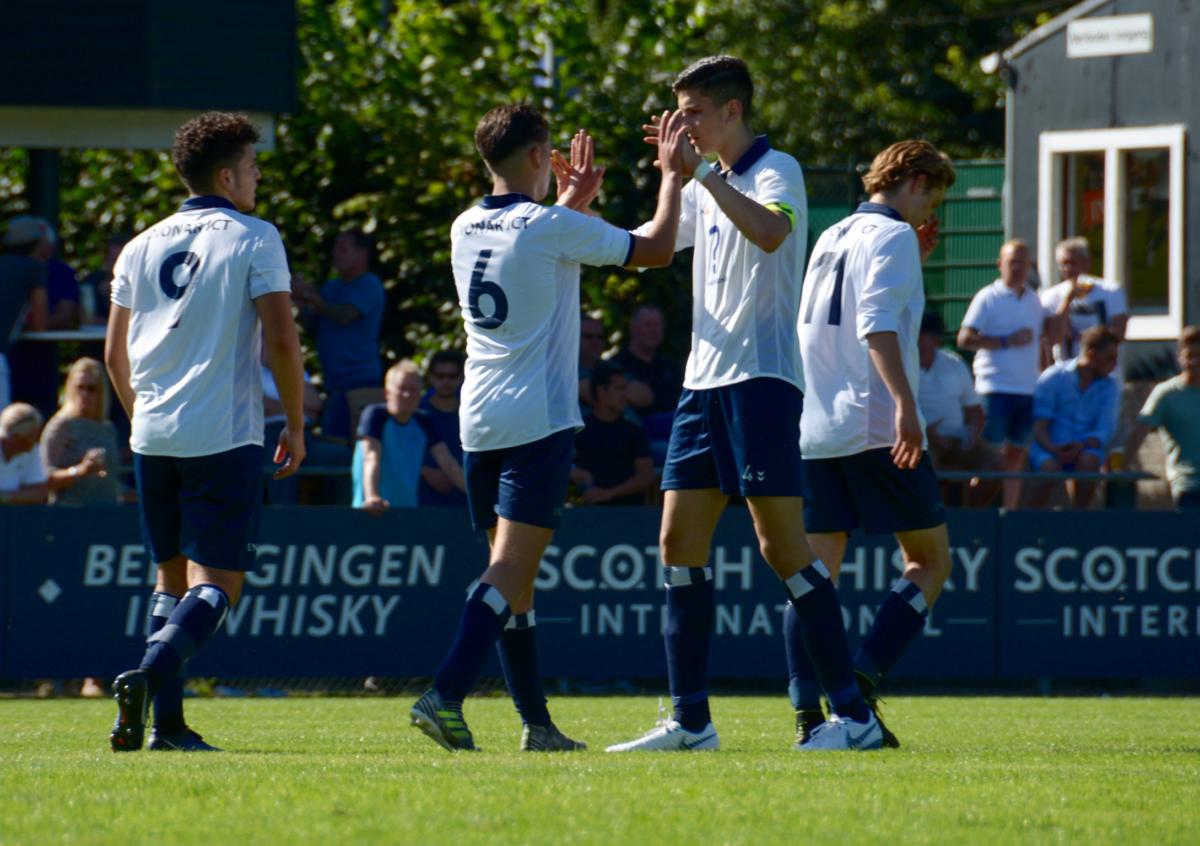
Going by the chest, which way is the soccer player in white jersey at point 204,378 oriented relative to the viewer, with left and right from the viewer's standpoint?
facing away from the viewer and to the right of the viewer

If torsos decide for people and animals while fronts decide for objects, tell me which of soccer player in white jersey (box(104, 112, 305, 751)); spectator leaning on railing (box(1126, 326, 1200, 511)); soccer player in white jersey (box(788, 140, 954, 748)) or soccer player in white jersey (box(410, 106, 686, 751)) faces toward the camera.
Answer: the spectator leaning on railing

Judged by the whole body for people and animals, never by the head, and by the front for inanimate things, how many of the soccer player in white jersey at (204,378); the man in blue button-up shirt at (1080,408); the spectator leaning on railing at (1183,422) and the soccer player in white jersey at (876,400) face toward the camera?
2

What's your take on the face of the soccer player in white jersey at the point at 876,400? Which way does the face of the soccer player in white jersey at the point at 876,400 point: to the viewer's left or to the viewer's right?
to the viewer's right

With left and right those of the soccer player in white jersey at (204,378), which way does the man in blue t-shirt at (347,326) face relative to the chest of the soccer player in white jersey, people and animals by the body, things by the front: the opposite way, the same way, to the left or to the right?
the opposite way

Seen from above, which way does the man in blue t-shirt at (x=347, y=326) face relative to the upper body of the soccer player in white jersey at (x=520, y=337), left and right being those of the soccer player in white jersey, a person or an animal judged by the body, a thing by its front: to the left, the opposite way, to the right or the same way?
the opposite way
